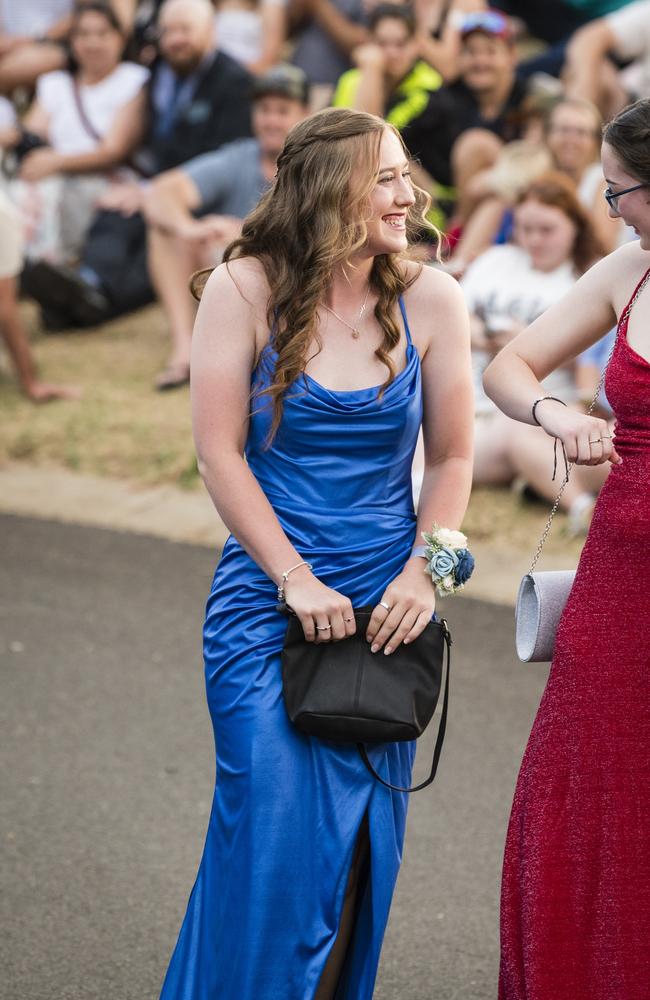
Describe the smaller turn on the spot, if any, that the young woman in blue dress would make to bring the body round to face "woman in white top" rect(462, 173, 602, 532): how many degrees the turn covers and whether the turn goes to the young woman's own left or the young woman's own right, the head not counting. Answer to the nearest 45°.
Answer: approximately 135° to the young woman's own left

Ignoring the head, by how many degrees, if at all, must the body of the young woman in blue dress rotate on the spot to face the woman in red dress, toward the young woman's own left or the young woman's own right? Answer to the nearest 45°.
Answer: approximately 45° to the young woman's own left

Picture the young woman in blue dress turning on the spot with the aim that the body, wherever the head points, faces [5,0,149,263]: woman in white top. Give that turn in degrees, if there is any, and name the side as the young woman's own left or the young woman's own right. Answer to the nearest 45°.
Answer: approximately 135° to the young woman's own left

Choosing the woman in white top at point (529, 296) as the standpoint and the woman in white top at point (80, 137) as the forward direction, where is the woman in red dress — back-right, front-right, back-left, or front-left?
back-left

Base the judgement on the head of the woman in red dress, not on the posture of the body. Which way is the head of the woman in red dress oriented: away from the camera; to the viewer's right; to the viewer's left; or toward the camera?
to the viewer's left

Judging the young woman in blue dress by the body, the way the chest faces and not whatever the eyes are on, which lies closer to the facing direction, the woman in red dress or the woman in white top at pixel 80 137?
the woman in red dress

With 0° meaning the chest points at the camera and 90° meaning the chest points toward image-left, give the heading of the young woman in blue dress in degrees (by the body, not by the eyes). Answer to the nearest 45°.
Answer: approximately 315°

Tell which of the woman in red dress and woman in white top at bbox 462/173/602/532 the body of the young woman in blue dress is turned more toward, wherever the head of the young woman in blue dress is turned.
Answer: the woman in red dress

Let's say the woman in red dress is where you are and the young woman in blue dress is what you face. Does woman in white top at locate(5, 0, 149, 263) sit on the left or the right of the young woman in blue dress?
right
